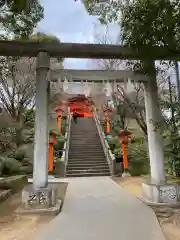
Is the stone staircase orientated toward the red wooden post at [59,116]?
no

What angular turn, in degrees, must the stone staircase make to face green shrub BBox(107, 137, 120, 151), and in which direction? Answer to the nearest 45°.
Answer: approximately 135° to its left

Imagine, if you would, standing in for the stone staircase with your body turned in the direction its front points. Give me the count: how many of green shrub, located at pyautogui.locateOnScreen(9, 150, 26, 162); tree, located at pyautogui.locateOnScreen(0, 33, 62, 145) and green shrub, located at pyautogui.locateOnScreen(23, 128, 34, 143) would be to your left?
0

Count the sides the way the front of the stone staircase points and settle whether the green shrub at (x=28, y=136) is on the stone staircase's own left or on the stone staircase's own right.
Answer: on the stone staircase's own right

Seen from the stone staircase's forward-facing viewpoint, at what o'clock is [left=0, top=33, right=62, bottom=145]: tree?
The tree is roughly at 3 o'clock from the stone staircase.

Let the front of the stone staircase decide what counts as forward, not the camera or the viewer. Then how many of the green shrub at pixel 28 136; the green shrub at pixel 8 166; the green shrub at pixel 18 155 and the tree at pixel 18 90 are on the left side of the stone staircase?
0

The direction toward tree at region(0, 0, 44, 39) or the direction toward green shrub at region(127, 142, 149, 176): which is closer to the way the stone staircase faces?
the tree

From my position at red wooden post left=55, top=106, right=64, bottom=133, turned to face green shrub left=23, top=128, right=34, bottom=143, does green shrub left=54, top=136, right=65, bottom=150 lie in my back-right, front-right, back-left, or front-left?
front-left

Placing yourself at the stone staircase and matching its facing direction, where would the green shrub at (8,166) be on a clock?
The green shrub is roughly at 2 o'clock from the stone staircase.

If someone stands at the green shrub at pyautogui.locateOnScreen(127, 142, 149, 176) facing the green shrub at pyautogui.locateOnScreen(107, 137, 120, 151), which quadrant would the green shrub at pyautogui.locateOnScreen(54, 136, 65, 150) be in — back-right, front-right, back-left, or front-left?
front-left

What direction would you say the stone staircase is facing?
toward the camera

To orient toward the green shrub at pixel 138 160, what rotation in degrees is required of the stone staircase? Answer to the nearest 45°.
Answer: approximately 45° to its left

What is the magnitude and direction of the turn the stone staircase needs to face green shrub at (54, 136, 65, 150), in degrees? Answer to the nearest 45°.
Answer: approximately 135° to its right

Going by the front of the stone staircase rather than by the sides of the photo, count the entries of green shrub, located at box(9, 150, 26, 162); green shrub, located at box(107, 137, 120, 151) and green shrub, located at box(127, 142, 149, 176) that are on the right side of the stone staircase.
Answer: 1

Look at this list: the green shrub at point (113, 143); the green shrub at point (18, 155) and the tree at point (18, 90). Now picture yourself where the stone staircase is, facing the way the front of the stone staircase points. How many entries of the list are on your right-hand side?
2

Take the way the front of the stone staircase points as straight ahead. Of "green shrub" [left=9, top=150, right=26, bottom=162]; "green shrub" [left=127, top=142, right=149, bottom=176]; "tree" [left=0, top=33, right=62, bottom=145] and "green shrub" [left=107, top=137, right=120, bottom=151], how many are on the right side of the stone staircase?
2

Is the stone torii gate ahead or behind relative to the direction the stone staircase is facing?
ahead

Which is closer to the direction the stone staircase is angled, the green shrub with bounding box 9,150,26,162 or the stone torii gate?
the stone torii gate

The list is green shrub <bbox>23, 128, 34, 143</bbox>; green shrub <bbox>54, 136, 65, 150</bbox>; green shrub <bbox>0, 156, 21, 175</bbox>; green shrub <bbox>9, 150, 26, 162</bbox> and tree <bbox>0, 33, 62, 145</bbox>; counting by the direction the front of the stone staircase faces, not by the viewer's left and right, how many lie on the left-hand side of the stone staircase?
0
